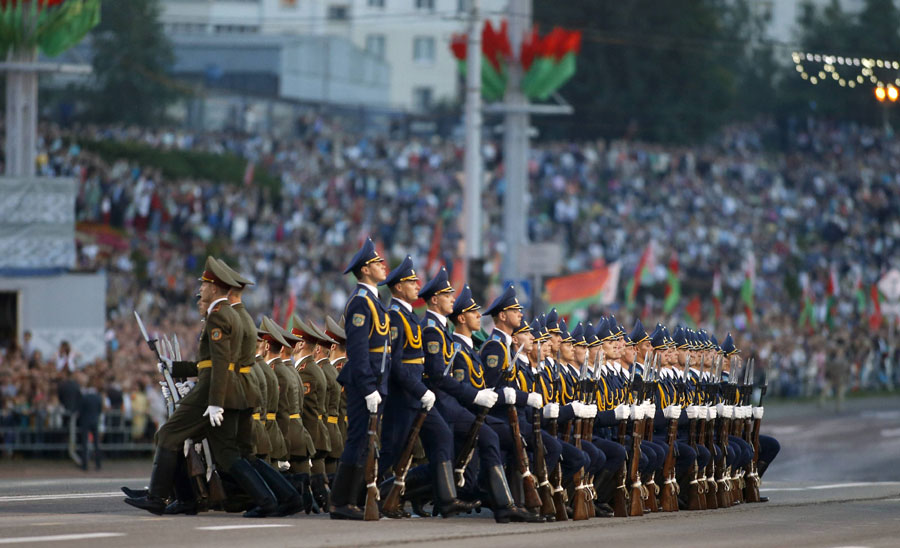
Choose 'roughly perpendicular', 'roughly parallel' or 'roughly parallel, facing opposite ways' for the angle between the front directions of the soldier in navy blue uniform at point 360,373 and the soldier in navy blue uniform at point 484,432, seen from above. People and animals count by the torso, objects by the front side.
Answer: roughly parallel

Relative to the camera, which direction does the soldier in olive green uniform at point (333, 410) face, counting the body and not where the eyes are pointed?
to the viewer's left

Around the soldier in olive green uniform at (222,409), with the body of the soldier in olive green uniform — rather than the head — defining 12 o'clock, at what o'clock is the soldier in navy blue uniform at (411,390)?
The soldier in navy blue uniform is roughly at 6 o'clock from the soldier in olive green uniform.

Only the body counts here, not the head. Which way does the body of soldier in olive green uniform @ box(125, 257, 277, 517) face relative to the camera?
to the viewer's left

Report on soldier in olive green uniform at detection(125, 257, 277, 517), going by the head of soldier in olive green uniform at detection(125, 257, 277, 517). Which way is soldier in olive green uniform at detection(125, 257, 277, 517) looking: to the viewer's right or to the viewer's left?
to the viewer's left

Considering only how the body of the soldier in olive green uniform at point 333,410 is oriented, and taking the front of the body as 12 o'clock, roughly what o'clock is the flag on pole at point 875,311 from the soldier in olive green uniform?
The flag on pole is roughly at 4 o'clock from the soldier in olive green uniform.

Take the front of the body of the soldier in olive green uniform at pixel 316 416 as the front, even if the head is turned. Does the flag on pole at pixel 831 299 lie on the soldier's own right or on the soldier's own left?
on the soldier's own right

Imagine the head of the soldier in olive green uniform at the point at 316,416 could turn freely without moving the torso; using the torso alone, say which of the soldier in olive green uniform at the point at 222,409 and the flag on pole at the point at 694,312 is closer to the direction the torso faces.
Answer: the soldier in olive green uniform

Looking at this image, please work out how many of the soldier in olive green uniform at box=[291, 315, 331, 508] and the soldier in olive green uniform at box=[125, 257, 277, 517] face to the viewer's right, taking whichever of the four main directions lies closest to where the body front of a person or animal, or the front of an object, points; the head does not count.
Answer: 0
